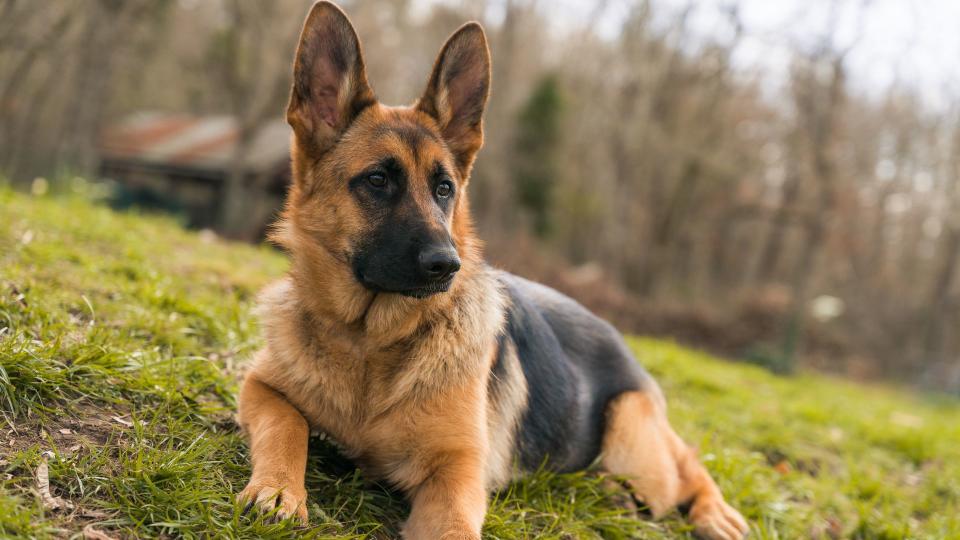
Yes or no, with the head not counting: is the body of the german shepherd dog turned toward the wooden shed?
no

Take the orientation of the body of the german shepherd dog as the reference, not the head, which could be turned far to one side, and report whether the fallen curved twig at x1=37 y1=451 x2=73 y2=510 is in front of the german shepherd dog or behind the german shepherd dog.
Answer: in front

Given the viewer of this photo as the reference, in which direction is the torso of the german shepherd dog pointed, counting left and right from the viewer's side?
facing the viewer and to the left of the viewer

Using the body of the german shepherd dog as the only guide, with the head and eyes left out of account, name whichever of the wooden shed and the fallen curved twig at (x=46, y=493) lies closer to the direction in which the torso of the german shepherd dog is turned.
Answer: the fallen curved twig
